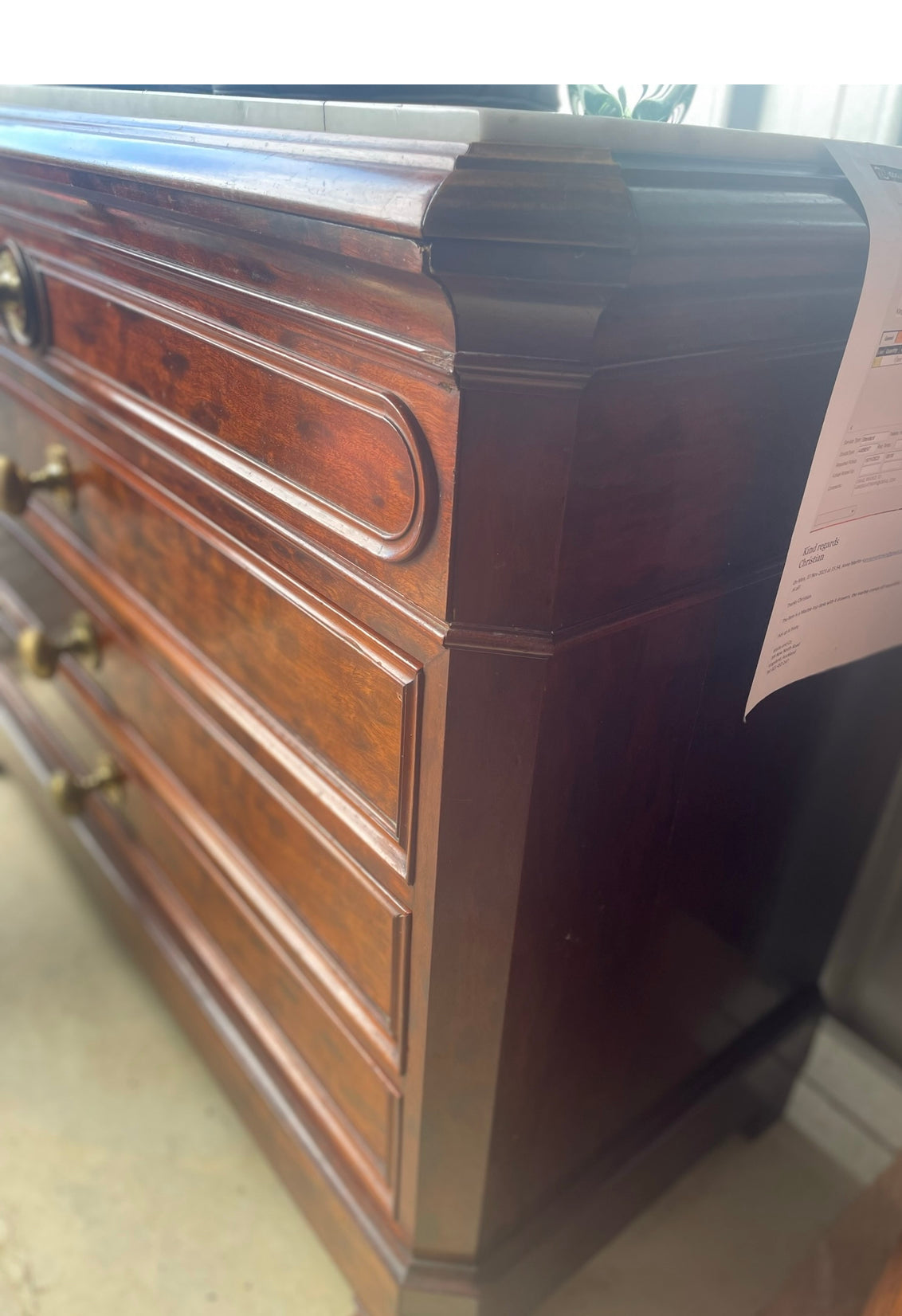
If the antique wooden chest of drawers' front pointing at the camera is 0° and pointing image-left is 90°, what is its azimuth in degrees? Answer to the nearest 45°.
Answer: approximately 45°

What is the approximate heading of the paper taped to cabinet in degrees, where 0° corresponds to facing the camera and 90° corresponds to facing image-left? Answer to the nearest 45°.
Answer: approximately 315°
